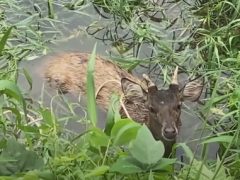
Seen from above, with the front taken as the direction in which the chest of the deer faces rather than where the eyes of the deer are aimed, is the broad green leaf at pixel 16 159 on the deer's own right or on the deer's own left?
on the deer's own right

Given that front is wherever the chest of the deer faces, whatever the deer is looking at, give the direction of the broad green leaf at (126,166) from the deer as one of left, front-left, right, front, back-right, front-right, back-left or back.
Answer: front-right

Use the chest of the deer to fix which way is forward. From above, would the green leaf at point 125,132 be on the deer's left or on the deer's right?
on the deer's right

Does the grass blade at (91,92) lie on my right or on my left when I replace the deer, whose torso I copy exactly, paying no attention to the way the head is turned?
on my right

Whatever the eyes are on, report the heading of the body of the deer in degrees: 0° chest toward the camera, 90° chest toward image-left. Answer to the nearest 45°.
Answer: approximately 315°

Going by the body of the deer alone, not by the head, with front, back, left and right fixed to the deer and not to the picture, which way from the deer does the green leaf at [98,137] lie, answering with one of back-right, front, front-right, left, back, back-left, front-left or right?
front-right

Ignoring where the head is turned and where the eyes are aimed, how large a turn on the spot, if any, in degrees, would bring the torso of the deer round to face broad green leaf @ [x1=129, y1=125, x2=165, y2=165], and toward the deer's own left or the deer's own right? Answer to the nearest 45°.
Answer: approximately 45° to the deer's own right
